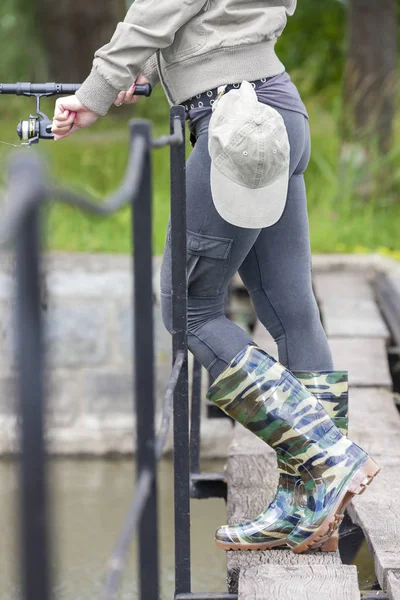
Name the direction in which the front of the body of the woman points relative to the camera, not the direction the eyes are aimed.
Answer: to the viewer's left

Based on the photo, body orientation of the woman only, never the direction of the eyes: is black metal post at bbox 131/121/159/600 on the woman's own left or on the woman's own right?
on the woman's own left

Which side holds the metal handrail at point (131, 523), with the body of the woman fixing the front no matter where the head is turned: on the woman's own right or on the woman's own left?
on the woman's own left

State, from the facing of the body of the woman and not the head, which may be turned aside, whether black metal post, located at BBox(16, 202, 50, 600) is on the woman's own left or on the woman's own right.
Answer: on the woman's own left
